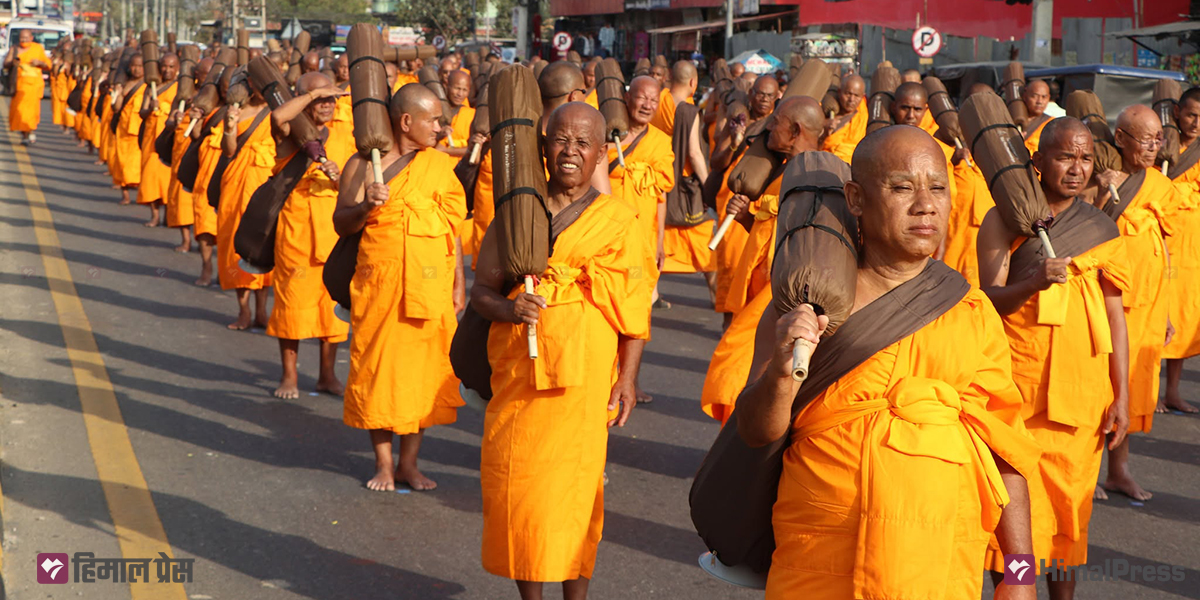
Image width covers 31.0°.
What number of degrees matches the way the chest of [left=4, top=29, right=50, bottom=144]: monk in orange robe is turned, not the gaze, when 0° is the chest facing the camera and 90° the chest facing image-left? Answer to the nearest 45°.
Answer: approximately 0°

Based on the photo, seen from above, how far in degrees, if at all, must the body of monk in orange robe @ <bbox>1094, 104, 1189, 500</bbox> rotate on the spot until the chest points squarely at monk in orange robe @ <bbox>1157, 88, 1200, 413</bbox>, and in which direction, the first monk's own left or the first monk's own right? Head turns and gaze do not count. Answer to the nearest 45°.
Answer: approximately 135° to the first monk's own left

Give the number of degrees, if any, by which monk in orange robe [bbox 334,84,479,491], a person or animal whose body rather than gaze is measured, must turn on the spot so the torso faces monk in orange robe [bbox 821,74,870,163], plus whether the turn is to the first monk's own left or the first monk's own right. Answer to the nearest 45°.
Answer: approximately 135° to the first monk's own left

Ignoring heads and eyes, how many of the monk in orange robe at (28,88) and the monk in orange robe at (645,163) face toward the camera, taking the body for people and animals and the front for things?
2

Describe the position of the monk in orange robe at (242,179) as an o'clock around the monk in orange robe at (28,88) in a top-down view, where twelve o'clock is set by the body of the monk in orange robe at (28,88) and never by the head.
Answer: the monk in orange robe at (242,179) is roughly at 12 o'clock from the monk in orange robe at (28,88).

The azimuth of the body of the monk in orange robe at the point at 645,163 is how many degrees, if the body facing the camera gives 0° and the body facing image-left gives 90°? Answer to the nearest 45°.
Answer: approximately 0°

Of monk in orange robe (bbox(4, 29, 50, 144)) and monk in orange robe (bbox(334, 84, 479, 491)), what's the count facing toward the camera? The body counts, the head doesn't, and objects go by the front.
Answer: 2
